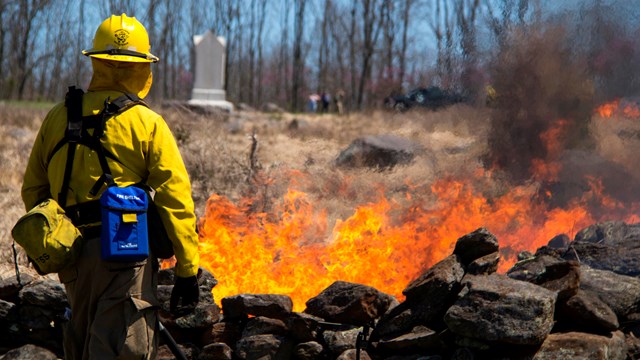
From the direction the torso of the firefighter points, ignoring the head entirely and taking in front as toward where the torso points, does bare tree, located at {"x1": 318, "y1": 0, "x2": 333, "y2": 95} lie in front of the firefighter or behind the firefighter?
in front

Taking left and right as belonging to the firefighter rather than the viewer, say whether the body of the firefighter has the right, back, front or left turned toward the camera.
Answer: back

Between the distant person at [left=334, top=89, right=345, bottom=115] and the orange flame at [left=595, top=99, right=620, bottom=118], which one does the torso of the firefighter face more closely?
the distant person

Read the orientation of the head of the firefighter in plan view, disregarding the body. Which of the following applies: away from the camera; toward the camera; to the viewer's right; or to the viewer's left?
away from the camera

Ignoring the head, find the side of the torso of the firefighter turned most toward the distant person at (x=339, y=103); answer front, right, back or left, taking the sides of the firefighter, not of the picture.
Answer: front

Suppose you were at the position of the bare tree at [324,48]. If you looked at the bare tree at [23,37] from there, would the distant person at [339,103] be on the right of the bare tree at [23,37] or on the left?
left

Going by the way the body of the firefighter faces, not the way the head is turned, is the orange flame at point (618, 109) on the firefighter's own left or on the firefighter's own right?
on the firefighter's own right
